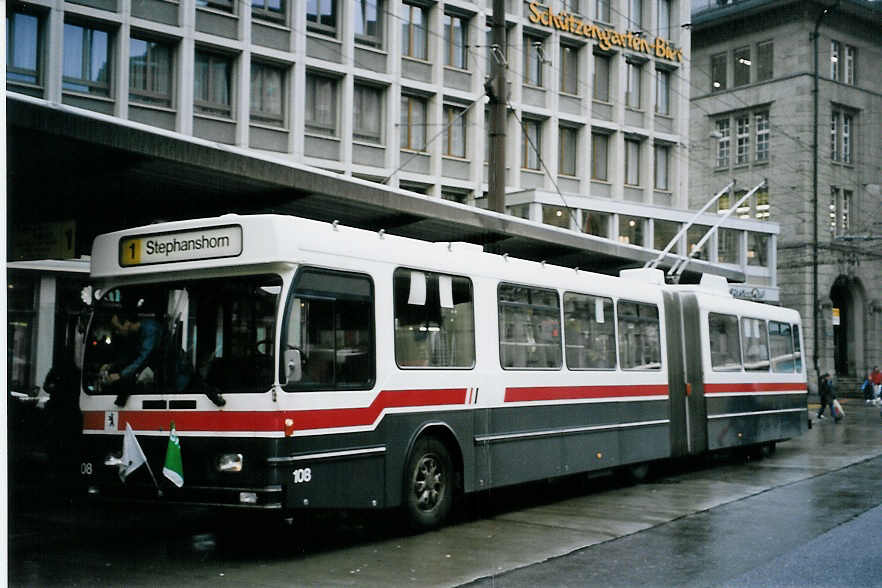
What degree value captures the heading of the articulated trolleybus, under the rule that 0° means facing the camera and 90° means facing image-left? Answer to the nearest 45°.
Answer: approximately 45°

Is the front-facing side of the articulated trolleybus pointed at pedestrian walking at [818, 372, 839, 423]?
no

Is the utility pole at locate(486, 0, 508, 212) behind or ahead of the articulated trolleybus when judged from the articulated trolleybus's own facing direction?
behind

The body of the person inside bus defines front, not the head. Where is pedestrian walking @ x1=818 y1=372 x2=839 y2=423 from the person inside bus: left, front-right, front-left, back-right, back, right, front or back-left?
back-right

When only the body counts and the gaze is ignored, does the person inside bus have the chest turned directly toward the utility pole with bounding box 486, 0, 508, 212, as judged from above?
no

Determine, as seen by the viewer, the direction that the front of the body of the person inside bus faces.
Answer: to the viewer's left
